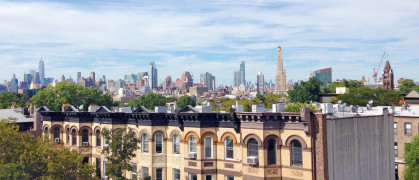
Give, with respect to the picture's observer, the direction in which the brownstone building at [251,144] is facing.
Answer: facing the viewer and to the left of the viewer

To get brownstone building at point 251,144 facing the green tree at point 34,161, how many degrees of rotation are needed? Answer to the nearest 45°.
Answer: approximately 45° to its right
